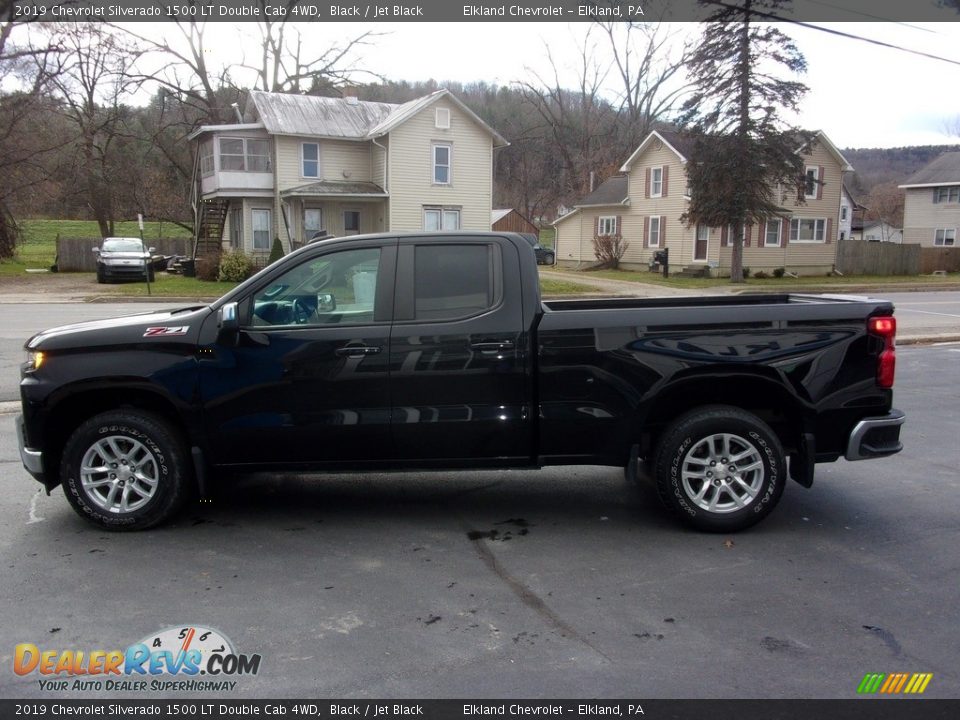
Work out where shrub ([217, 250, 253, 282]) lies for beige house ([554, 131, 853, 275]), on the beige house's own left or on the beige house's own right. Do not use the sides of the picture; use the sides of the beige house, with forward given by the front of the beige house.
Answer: on the beige house's own right

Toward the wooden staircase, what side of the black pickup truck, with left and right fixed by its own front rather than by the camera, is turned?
right

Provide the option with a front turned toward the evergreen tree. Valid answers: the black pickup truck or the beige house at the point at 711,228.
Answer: the beige house

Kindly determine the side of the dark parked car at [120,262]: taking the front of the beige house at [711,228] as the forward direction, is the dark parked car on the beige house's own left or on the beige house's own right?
on the beige house's own right

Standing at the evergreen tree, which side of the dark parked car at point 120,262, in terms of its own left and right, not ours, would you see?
left

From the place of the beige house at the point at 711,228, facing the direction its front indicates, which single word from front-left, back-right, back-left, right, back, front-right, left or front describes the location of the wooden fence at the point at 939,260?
back-left

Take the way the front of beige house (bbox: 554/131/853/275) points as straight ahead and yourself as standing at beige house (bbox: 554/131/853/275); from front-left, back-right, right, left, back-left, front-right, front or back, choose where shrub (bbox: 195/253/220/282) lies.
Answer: front-right

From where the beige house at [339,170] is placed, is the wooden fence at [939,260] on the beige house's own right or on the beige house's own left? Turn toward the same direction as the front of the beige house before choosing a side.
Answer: on the beige house's own left

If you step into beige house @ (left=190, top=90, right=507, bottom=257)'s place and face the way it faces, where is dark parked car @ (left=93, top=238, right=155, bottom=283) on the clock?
The dark parked car is roughly at 2 o'clock from the beige house.

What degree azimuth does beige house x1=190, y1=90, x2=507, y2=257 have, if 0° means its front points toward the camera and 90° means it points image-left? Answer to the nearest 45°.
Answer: approximately 0°

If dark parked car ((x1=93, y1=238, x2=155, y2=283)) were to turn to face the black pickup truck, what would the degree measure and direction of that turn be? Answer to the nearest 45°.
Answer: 0° — it already faces it

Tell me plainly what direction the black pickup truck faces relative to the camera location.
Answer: facing to the left of the viewer
